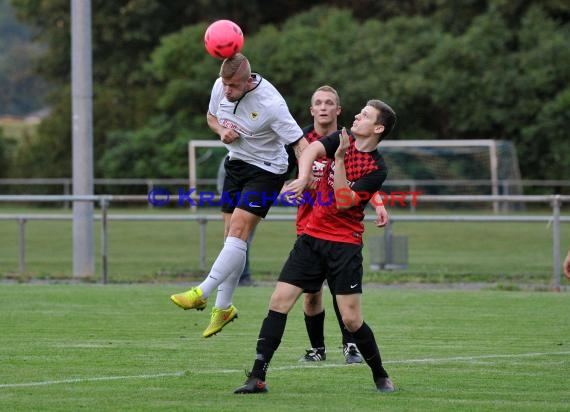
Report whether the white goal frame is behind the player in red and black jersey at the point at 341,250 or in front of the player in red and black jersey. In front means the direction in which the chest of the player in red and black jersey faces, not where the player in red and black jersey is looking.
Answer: behind

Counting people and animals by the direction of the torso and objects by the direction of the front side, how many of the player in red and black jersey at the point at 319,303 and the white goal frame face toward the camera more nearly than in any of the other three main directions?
2

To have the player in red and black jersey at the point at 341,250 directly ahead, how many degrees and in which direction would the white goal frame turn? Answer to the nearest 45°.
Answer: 0° — it already faces them

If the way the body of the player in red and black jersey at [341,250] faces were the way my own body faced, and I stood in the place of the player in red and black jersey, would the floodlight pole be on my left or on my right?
on my right
